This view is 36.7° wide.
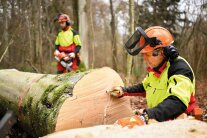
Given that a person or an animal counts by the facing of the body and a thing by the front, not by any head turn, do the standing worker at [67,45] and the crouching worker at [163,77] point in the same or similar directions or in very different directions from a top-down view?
same or similar directions

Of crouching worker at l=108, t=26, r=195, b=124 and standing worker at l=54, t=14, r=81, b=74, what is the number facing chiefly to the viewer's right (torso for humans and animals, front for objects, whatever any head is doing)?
0

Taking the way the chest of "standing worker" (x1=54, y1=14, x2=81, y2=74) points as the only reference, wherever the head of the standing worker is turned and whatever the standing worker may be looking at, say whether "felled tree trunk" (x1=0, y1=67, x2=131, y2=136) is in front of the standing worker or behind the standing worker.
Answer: in front

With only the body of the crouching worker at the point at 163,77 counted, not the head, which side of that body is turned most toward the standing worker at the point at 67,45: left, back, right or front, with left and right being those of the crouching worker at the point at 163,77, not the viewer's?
right

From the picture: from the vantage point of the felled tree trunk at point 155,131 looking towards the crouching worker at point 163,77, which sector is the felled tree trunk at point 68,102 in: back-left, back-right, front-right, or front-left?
front-left

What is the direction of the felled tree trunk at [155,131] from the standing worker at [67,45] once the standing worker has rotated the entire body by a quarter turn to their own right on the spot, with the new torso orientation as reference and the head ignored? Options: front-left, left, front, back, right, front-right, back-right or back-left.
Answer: back-left

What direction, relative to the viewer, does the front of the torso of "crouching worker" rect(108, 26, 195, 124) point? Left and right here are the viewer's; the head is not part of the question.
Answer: facing the viewer and to the left of the viewer

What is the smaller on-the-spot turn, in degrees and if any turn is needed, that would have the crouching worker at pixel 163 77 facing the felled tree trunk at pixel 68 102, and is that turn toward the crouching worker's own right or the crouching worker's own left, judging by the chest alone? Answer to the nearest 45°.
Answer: approximately 45° to the crouching worker's own right

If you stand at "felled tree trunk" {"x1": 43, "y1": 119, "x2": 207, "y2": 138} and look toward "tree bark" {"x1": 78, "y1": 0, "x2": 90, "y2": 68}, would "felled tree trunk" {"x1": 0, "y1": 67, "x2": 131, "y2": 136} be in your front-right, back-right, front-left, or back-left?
front-left
